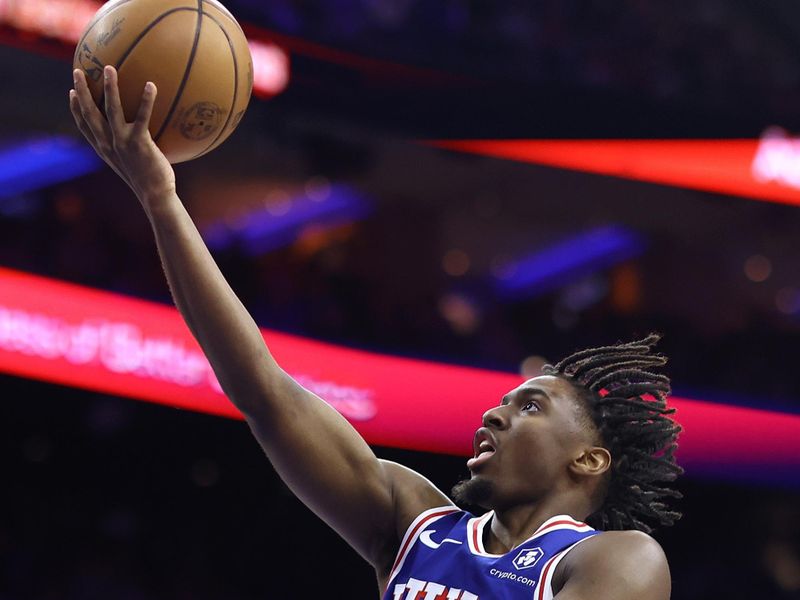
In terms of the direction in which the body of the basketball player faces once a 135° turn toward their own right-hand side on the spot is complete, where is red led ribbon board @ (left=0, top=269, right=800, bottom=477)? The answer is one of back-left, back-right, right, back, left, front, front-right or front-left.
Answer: front

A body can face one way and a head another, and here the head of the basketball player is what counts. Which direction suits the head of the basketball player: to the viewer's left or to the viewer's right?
to the viewer's left

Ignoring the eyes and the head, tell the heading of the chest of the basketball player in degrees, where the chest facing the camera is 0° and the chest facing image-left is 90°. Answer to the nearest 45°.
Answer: approximately 45°

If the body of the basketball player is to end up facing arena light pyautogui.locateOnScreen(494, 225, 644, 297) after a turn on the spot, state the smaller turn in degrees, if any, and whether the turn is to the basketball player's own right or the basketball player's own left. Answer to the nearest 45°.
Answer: approximately 135° to the basketball player's own right

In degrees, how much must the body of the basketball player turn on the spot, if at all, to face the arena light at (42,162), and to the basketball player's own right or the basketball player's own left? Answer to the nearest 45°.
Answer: approximately 90° to the basketball player's own right
